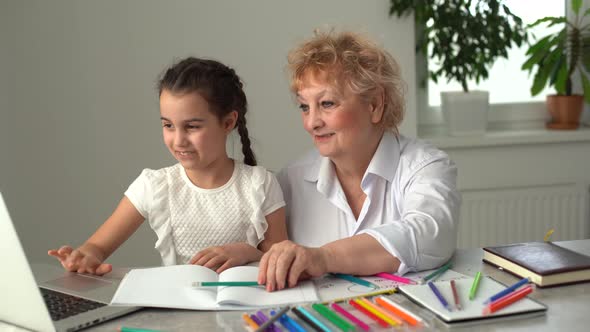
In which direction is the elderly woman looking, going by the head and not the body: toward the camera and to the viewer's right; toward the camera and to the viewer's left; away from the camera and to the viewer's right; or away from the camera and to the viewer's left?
toward the camera and to the viewer's left

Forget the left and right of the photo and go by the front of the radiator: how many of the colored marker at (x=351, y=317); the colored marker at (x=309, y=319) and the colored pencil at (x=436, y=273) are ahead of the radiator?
3

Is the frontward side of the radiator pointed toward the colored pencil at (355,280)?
yes

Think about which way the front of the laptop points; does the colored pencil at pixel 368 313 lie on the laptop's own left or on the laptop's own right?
on the laptop's own right

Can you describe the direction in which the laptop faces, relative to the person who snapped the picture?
facing away from the viewer and to the right of the viewer

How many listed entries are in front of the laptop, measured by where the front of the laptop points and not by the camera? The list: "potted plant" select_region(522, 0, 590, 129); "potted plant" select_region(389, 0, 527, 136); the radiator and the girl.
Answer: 4

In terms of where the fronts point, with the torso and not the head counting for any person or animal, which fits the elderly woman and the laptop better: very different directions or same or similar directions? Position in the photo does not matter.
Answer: very different directions

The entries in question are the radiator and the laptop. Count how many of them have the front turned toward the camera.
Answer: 1

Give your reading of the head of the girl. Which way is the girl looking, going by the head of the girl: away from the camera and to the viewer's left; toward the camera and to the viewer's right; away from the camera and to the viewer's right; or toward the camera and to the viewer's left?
toward the camera and to the viewer's left

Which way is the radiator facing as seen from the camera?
toward the camera

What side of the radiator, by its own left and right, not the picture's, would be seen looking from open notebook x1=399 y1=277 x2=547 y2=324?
front

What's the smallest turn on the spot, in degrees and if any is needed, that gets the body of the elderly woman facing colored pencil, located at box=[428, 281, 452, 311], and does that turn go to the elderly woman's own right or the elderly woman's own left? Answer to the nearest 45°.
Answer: approximately 45° to the elderly woman's own left

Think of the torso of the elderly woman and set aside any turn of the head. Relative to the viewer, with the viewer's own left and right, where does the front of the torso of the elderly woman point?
facing the viewer and to the left of the viewer

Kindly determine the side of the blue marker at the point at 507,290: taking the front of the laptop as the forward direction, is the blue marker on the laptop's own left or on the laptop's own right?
on the laptop's own right

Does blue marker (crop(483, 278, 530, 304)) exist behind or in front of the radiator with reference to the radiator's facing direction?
in front

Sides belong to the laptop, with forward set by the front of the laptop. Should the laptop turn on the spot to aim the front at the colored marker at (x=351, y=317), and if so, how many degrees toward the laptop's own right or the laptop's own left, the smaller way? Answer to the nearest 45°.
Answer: approximately 90° to the laptop's own right

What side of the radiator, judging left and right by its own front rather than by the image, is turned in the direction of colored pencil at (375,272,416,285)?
front

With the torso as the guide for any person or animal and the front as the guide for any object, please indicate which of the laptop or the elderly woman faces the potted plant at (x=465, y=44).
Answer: the laptop
